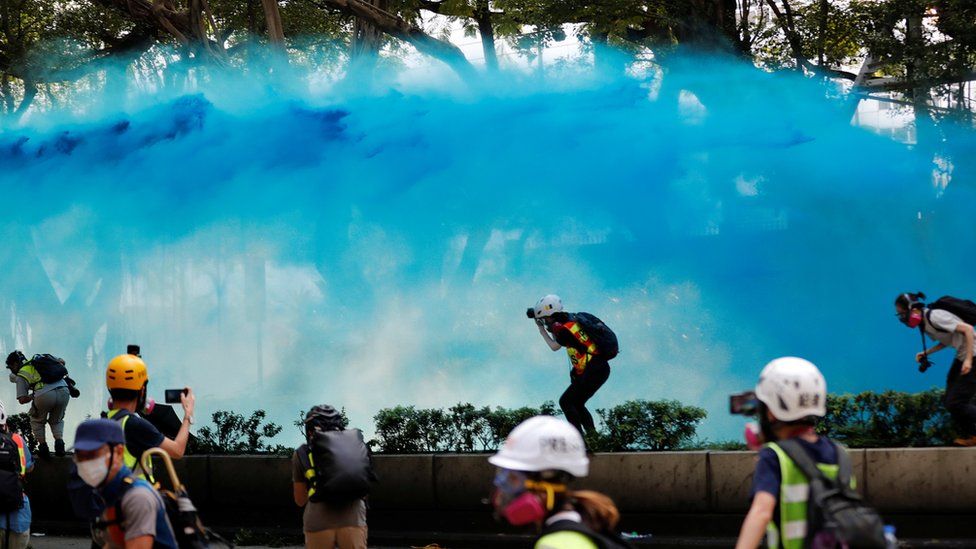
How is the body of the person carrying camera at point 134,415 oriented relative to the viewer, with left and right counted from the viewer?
facing away from the viewer and to the right of the viewer

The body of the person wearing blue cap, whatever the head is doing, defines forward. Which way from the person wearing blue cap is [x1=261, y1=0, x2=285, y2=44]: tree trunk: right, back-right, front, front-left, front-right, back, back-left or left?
back-right

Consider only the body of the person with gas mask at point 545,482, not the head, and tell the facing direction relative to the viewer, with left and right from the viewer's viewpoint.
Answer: facing to the left of the viewer

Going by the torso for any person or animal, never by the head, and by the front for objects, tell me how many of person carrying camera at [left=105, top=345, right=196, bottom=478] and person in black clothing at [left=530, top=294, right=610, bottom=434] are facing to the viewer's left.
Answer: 1

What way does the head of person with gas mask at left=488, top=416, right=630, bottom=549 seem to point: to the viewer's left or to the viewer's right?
to the viewer's left

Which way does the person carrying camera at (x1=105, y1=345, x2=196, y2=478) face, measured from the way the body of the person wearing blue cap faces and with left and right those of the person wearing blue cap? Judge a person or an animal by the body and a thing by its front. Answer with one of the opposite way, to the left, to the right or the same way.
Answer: the opposite way

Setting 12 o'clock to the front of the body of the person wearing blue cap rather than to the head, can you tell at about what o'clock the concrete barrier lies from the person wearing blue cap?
The concrete barrier is roughly at 6 o'clock from the person wearing blue cap.

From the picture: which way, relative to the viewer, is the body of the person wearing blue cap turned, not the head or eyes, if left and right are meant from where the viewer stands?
facing the viewer and to the left of the viewer

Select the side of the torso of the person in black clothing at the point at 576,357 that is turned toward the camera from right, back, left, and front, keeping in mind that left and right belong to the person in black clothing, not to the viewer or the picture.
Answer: left

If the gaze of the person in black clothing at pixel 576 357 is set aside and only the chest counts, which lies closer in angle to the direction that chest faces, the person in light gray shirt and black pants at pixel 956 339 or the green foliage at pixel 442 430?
the green foliage

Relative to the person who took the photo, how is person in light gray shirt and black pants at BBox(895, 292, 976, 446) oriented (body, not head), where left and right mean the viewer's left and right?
facing to the left of the viewer

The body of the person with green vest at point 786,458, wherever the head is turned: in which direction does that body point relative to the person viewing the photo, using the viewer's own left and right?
facing away from the viewer and to the left of the viewer

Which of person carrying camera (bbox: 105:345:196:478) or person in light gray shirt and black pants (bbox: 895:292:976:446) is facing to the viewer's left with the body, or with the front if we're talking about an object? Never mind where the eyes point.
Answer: the person in light gray shirt and black pants

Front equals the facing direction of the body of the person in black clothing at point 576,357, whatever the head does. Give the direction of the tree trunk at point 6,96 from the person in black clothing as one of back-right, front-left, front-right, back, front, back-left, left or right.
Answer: front-right
